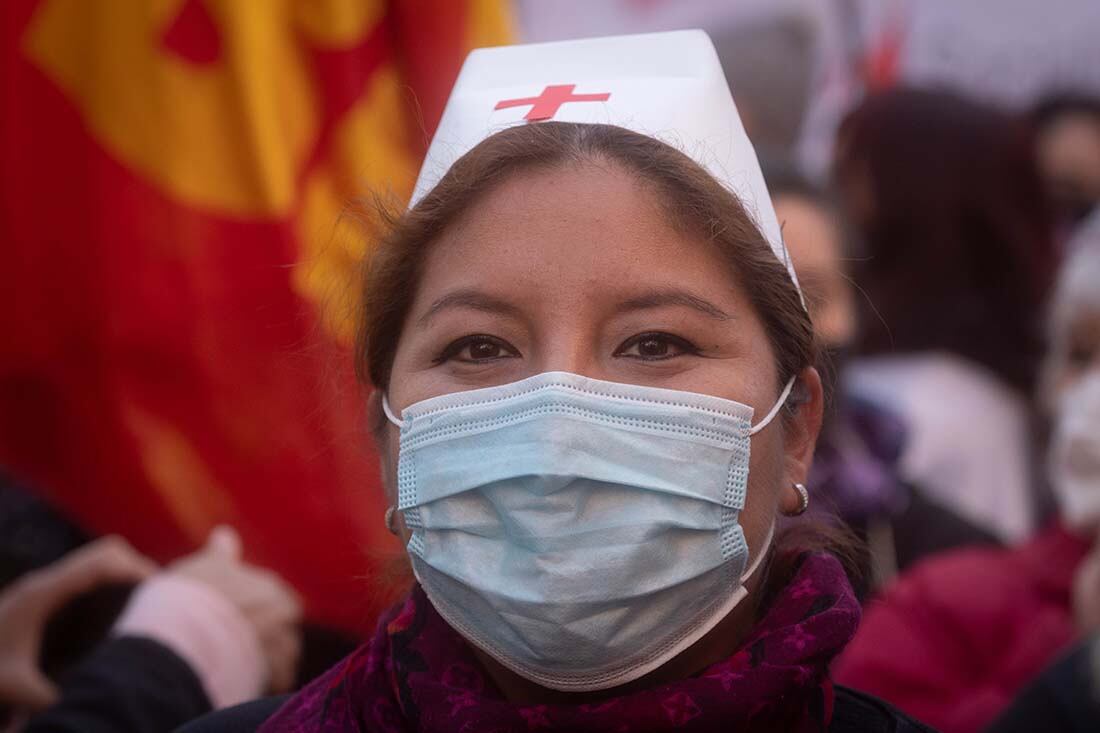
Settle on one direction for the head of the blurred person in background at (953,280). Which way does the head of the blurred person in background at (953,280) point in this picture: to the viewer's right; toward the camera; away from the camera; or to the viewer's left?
away from the camera

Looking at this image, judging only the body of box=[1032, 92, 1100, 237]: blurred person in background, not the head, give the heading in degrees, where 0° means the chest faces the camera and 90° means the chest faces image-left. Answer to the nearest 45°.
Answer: approximately 0°

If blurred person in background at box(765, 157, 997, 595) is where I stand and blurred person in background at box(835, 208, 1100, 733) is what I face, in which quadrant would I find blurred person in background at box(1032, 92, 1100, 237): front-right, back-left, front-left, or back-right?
back-left

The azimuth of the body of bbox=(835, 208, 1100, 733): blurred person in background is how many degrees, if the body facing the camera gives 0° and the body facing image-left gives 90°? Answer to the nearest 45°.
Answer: approximately 0°

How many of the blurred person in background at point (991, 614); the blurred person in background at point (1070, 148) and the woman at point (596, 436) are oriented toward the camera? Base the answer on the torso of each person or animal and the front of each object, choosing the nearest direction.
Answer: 3

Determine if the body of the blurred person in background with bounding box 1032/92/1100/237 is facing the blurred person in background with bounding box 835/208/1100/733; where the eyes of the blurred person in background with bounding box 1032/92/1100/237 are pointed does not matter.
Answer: yes

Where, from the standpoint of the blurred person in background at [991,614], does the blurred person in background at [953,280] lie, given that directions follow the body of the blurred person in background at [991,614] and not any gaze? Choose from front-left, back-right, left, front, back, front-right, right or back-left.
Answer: back

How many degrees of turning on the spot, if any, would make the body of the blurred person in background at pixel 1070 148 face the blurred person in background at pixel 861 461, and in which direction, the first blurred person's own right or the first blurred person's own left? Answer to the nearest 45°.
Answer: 0° — they already face them
